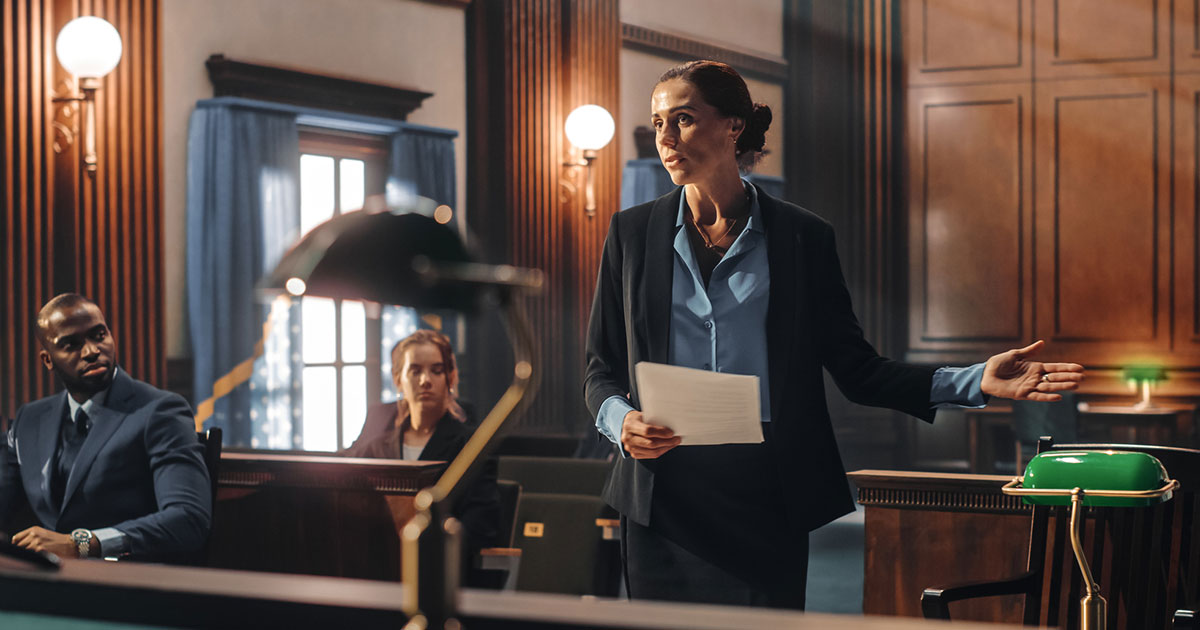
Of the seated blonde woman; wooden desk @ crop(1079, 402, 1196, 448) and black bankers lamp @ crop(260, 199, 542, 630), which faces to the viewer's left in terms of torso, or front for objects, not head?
the black bankers lamp

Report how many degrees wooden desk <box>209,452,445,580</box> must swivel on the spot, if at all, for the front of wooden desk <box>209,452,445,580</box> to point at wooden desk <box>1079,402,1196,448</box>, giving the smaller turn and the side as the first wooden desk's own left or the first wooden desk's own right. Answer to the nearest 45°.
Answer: approximately 135° to the first wooden desk's own left

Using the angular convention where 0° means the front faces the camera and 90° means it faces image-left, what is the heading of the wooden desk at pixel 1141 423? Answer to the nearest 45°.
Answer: approximately 0°

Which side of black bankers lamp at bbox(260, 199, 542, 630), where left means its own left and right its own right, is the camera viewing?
left

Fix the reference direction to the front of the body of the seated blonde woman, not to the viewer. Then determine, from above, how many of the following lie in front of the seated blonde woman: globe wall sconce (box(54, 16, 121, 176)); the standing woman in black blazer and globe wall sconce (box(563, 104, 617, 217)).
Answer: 1

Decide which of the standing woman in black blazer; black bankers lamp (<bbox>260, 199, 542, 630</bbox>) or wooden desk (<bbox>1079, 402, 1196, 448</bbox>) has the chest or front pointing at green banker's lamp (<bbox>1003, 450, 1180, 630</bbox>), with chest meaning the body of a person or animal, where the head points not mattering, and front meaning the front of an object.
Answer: the wooden desk

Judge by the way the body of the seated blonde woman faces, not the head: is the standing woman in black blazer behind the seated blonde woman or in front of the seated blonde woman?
in front

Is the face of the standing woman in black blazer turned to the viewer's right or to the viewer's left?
to the viewer's left
